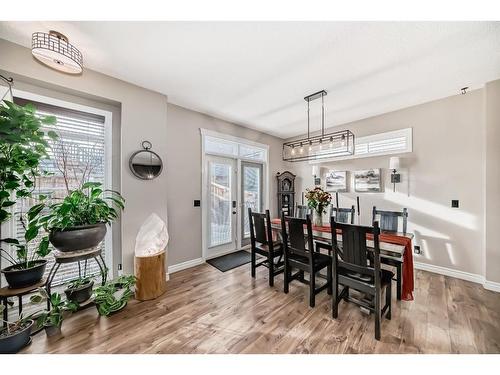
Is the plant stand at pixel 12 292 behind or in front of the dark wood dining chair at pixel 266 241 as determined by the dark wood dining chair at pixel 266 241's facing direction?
behind

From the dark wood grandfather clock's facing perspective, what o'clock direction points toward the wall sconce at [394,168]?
The wall sconce is roughly at 10 o'clock from the dark wood grandfather clock.

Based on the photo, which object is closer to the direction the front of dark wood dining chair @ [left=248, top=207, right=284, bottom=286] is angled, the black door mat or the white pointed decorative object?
the black door mat

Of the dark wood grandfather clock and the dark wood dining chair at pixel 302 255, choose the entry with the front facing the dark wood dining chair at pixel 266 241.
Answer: the dark wood grandfather clock

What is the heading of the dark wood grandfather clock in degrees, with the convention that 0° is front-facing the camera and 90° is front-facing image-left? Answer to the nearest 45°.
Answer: approximately 0°

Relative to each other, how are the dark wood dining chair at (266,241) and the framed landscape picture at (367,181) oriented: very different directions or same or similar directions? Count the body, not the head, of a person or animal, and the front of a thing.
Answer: very different directions

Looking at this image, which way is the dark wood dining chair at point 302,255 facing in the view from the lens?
facing away from the viewer and to the right of the viewer

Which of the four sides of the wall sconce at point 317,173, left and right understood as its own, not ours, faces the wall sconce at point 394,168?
left

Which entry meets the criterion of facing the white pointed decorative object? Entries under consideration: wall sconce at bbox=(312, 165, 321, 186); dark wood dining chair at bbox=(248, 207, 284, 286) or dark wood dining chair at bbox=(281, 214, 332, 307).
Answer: the wall sconce

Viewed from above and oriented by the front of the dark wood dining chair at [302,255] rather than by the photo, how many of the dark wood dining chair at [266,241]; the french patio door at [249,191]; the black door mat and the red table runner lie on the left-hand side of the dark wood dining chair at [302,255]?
3
